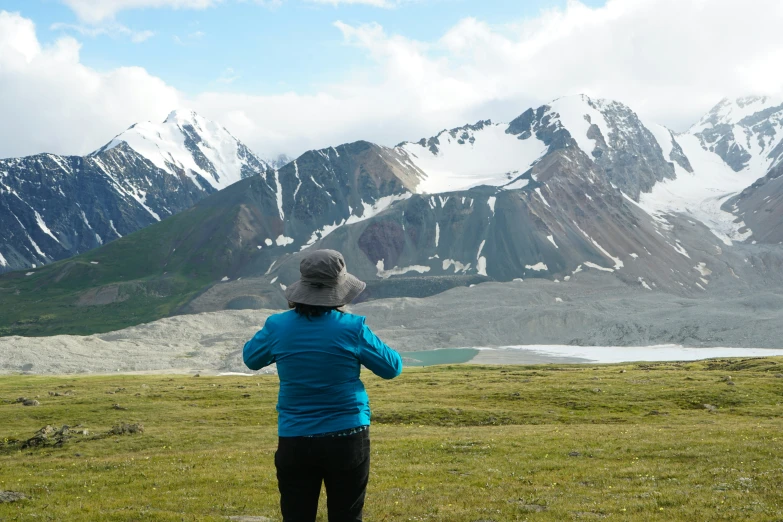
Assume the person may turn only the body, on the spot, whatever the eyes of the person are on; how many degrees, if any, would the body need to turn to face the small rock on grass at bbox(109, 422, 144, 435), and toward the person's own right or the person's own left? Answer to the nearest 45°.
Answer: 0° — they already face it

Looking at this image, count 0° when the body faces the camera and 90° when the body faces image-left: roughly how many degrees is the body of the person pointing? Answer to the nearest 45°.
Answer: approximately 180°

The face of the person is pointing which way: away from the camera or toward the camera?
away from the camera
